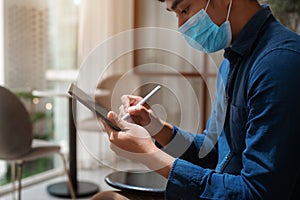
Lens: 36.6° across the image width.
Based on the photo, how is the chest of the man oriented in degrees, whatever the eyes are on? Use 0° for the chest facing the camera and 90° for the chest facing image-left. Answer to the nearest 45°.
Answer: approximately 45°

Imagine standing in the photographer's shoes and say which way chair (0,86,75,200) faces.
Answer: facing away from the viewer and to the right of the viewer

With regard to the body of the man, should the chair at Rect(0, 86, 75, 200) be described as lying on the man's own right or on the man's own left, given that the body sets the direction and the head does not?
on the man's own right

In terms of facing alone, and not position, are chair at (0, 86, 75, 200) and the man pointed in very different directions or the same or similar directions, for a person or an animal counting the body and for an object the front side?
very different directions

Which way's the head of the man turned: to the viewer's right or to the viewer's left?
to the viewer's left

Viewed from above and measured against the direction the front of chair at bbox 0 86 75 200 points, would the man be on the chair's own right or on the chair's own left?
on the chair's own right
